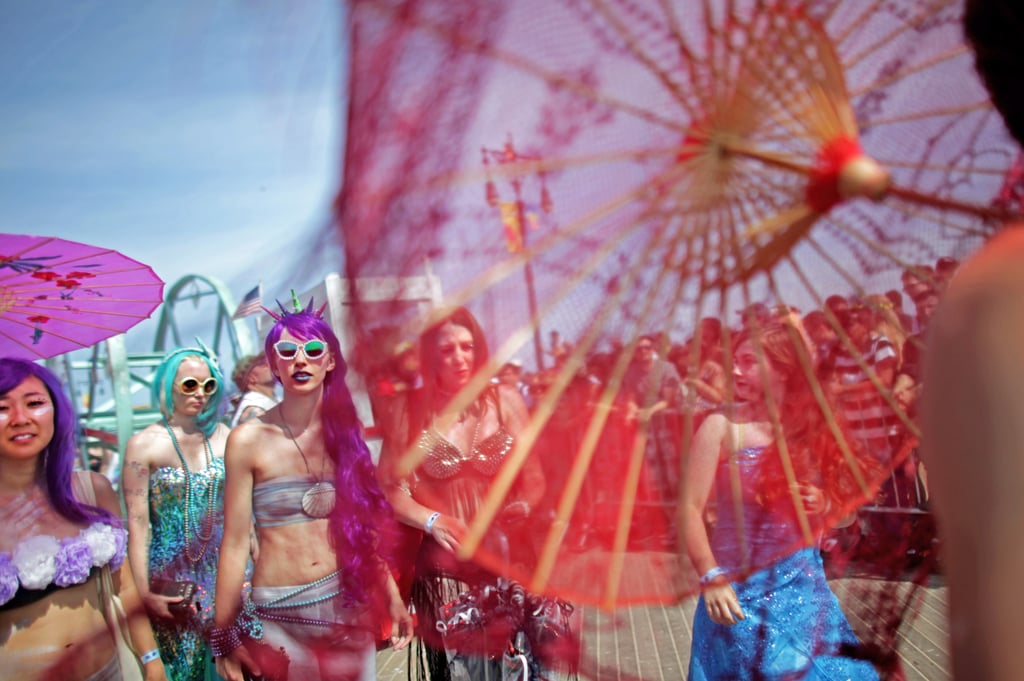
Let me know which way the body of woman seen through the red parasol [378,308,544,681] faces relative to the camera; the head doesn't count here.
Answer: toward the camera

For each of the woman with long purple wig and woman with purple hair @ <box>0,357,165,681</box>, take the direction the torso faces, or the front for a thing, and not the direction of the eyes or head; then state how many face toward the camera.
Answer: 2

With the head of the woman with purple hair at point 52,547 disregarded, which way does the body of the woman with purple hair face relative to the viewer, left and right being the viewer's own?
facing the viewer

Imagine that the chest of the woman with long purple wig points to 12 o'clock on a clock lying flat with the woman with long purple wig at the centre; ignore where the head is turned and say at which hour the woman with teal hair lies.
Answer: The woman with teal hair is roughly at 5 o'clock from the woman with long purple wig.

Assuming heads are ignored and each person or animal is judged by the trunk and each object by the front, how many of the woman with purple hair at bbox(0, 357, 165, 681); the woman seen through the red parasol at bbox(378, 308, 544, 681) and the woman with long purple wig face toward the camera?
3
